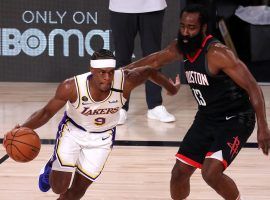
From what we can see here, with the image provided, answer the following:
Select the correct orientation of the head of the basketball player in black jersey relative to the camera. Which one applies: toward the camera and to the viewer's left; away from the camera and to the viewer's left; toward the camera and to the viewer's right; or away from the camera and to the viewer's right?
toward the camera and to the viewer's left

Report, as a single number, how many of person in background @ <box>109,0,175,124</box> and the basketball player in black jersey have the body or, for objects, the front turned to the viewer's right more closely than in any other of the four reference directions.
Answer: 0

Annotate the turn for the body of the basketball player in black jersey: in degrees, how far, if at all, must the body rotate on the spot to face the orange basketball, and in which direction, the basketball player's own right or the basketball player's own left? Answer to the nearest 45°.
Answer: approximately 45° to the basketball player's own right

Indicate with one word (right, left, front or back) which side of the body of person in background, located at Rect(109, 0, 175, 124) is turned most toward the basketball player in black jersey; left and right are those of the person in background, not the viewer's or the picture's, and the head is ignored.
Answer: front

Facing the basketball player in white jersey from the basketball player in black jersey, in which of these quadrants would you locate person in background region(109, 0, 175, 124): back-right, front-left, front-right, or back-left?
front-right

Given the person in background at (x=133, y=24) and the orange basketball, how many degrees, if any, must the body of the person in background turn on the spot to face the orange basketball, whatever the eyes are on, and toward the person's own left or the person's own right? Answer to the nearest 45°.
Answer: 0° — they already face it

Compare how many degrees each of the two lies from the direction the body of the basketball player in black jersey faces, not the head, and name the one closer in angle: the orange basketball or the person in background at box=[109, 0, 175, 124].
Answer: the orange basketball

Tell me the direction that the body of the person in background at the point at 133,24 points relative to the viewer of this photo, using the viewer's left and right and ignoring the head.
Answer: facing the viewer

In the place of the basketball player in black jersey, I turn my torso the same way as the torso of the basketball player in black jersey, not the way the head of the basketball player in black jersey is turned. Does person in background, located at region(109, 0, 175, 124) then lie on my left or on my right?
on my right

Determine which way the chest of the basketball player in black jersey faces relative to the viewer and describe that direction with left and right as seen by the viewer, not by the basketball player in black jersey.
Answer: facing the viewer and to the left of the viewer

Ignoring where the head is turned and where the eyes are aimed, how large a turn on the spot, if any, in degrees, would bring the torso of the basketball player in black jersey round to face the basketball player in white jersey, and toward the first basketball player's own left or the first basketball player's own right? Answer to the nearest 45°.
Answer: approximately 45° to the first basketball player's own right
